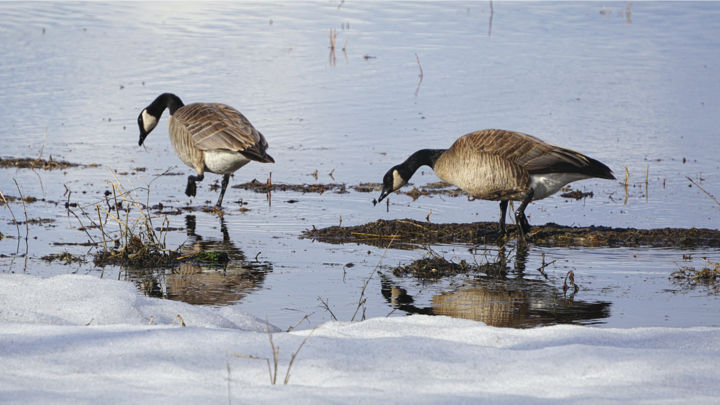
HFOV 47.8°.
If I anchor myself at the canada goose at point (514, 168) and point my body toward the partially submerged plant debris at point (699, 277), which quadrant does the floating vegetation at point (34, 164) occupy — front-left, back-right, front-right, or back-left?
back-right

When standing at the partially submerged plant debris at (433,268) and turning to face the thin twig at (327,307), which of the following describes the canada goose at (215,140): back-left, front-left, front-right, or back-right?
back-right

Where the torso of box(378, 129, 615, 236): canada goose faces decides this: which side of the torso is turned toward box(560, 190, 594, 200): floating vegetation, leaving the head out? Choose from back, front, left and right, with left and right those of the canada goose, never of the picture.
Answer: right

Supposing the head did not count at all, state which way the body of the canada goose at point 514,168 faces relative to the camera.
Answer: to the viewer's left

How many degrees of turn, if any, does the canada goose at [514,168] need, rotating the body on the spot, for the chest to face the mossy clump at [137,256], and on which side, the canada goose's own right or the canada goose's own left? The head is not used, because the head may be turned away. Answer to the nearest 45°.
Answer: approximately 45° to the canada goose's own left

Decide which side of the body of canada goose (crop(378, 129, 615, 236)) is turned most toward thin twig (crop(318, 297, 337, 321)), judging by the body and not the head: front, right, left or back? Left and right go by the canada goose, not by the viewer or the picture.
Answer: left

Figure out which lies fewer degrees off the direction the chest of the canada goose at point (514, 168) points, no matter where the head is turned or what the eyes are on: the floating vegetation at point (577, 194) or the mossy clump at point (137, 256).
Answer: the mossy clump

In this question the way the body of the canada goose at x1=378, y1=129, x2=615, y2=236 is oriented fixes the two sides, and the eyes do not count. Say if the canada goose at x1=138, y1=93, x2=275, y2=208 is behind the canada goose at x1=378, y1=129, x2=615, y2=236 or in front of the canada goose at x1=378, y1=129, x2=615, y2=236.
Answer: in front

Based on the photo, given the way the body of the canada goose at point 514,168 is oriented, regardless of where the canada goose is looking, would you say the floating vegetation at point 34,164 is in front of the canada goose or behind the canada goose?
in front

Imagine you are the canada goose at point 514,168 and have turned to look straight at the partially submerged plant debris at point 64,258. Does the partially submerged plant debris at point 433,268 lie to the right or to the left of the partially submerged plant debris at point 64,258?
left

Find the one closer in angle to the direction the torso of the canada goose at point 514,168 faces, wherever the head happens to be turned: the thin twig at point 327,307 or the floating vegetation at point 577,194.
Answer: the thin twig

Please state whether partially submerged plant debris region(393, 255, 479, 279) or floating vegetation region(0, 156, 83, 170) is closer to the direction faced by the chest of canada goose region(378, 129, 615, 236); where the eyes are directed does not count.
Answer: the floating vegetation

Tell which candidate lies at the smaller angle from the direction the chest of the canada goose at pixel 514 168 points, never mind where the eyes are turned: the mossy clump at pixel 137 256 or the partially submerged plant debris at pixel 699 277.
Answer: the mossy clump
